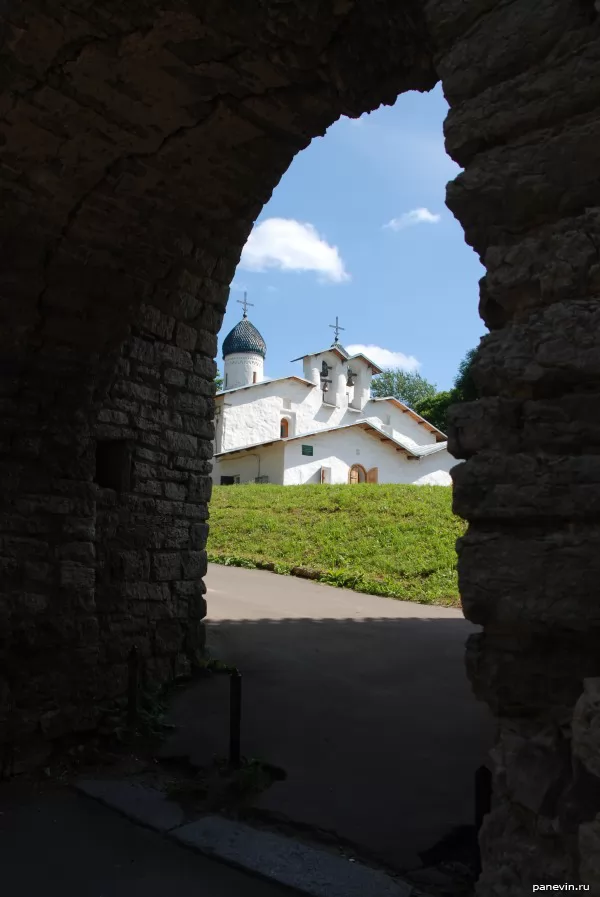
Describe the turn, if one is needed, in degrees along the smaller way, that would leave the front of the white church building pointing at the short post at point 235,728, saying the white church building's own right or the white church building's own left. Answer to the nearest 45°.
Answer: approximately 45° to the white church building's own right

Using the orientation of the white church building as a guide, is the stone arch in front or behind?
in front

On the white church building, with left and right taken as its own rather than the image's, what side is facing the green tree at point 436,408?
left

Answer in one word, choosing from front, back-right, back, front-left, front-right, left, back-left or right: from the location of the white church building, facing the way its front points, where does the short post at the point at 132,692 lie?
front-right

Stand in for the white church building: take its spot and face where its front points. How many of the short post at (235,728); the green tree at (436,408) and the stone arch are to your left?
1

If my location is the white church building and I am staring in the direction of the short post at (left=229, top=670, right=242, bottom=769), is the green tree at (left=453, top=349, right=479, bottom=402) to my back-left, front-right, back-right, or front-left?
back-left

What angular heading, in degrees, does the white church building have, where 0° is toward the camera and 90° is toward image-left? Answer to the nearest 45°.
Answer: approximately 315°
